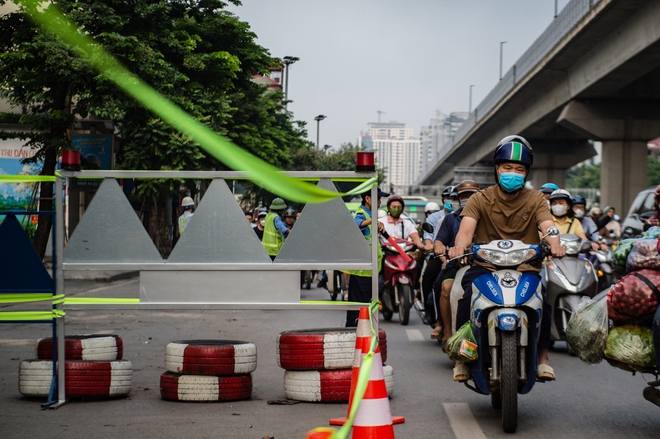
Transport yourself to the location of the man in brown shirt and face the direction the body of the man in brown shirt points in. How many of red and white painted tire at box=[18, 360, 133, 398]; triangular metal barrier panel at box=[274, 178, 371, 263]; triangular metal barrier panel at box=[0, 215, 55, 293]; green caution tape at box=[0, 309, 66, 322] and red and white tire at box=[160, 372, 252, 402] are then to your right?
5

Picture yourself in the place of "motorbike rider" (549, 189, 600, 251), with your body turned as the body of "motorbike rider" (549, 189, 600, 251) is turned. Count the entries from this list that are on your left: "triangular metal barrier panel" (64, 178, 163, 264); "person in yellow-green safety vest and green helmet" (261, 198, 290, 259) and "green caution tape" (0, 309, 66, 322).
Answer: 0

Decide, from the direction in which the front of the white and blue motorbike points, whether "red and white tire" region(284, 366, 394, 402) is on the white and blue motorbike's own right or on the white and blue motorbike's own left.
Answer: on the white and blue motorbike's own right

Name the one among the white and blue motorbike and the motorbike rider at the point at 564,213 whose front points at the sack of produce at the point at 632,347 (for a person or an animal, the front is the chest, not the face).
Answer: the motorbike rider

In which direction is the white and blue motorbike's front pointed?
toward the camera

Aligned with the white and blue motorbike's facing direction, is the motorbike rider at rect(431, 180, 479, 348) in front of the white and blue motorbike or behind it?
behind

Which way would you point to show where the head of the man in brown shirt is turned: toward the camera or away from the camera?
toward the camera

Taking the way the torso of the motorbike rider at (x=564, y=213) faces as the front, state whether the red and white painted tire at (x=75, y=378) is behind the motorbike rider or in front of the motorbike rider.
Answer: in front

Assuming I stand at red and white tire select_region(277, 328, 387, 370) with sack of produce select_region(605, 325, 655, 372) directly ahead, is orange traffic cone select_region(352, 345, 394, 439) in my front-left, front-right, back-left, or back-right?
front-right

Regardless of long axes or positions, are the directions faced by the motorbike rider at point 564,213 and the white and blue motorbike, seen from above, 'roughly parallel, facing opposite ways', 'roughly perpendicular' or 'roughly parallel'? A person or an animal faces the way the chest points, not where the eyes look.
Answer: roughly parallel

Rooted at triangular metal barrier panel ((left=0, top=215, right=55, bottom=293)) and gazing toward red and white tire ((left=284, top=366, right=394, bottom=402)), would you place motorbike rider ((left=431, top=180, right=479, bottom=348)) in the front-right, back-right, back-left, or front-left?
front-left

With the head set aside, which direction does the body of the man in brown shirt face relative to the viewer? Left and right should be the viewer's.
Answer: facing the viewer

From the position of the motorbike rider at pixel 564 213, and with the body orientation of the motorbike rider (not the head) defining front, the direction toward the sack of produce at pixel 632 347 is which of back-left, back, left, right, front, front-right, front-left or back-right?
front

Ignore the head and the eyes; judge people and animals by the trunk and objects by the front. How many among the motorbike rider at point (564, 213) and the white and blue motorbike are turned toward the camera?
2

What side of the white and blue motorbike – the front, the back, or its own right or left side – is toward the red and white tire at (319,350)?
right
